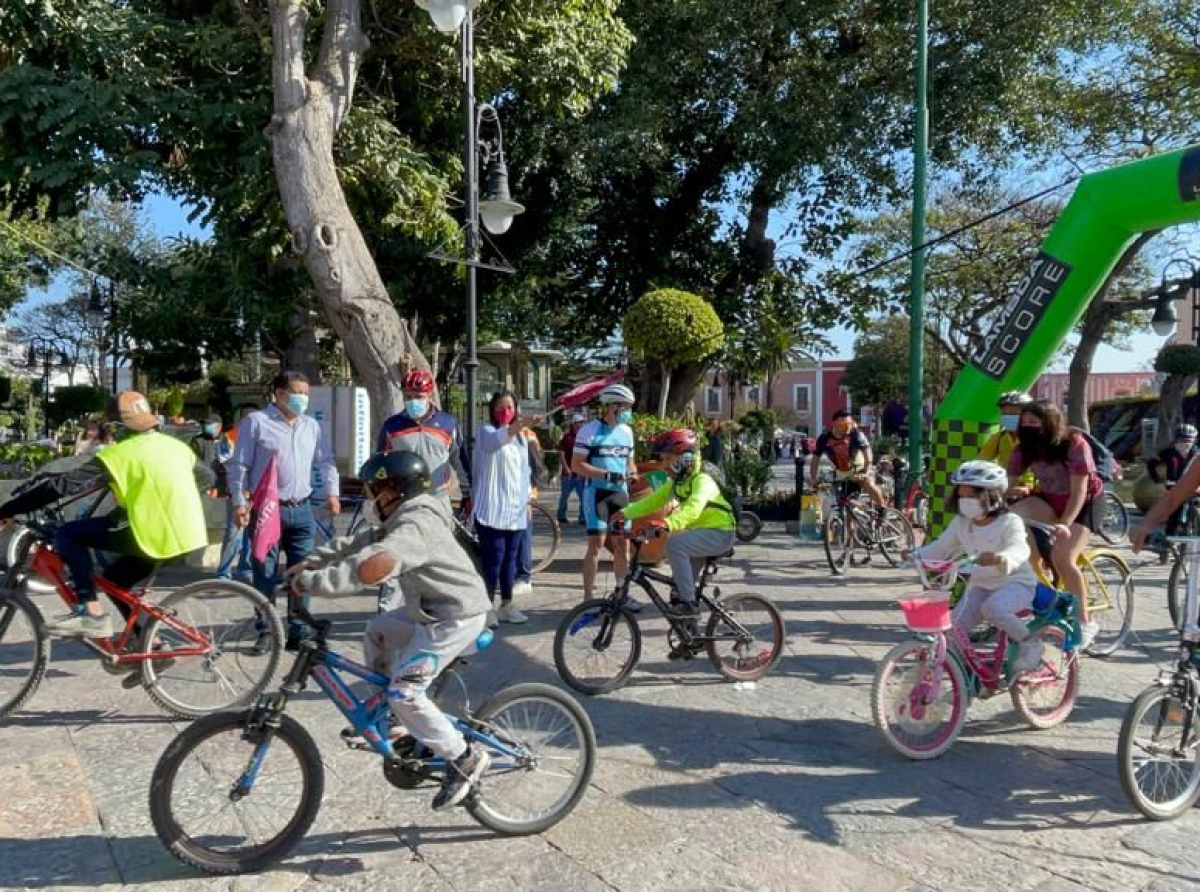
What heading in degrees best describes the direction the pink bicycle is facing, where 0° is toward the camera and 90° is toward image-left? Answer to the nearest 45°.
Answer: approximately 45°

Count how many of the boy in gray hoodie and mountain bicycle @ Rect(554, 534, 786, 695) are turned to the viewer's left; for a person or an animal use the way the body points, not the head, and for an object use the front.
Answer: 2

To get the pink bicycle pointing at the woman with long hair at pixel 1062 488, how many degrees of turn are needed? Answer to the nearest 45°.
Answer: approximately 135° to its right

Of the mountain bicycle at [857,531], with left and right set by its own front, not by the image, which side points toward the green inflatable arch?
left

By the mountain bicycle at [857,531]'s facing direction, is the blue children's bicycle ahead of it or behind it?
ahead

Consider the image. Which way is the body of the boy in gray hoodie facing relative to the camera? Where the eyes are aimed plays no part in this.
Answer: to the viewer's left

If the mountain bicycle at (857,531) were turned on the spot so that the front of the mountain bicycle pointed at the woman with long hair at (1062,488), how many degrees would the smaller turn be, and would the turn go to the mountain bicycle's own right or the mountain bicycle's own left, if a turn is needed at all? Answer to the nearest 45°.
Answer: approximately 45° to the mountain bicycle's own left

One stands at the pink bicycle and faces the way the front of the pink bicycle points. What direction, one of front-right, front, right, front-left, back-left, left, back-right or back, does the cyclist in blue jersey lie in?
right

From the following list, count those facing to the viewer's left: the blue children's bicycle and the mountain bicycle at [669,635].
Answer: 2

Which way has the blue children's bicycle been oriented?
to the viewer's left

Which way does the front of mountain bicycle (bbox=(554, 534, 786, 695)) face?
to the viewer's left

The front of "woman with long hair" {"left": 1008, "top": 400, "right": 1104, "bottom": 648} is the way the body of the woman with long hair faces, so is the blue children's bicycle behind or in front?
in front

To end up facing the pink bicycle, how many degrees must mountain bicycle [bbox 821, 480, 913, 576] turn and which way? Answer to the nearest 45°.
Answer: approximately 45° to its left

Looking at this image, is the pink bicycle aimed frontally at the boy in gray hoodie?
yes

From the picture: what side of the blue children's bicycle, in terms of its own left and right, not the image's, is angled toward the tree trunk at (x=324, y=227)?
right
